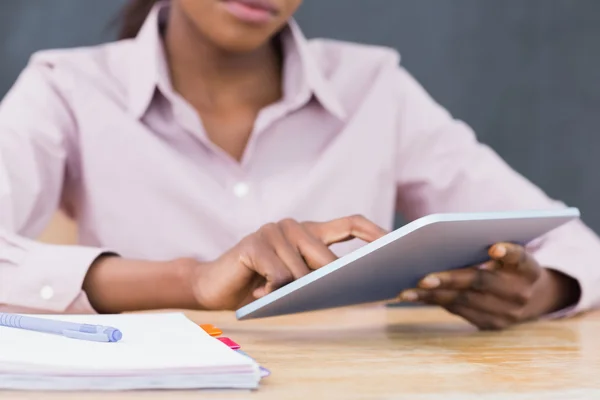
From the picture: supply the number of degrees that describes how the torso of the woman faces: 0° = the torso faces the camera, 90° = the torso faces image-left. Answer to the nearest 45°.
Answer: approximately 0°

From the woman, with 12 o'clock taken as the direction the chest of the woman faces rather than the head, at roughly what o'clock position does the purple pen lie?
The purple pen is roughly at 12 o'clock from the woman.

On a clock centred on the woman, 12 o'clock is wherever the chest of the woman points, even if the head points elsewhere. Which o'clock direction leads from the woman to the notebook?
The notebook is roughly at 12 o'clock from the woman.
